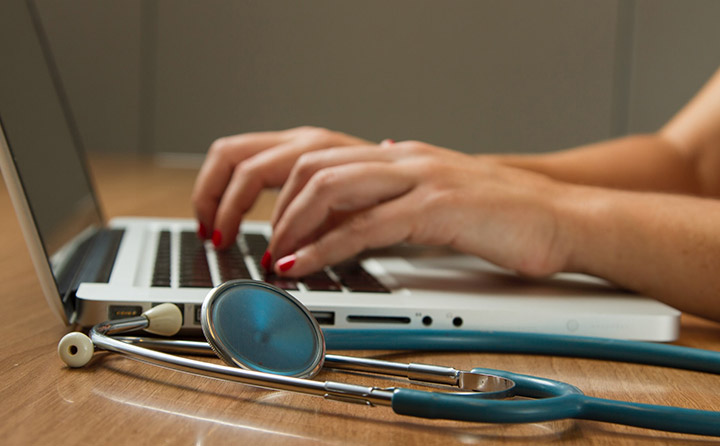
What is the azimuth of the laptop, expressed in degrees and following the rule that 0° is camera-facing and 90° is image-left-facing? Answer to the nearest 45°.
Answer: approximately 270°
